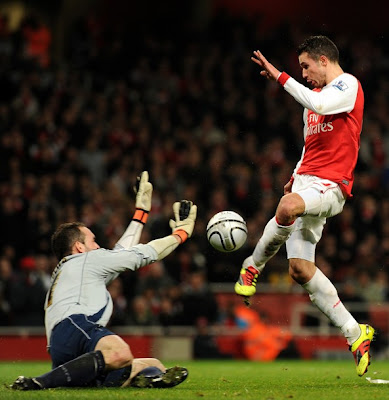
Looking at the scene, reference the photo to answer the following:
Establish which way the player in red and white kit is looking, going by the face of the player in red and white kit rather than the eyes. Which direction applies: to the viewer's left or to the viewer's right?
to the viewer's left

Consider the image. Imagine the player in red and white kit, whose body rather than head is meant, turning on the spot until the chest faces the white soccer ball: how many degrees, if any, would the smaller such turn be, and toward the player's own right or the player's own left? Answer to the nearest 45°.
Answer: approximately 45° to the player's own right

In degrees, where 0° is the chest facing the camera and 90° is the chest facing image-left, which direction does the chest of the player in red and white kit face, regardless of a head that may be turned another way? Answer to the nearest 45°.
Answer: approximately 45°

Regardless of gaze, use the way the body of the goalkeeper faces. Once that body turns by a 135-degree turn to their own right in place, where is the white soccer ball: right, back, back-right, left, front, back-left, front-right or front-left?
back

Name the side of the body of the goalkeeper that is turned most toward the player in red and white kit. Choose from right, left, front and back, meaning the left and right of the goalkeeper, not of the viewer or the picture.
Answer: front

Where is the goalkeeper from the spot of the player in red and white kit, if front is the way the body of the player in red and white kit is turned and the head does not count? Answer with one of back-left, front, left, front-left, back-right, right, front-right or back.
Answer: front

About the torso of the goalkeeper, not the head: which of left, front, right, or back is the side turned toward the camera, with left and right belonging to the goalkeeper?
right

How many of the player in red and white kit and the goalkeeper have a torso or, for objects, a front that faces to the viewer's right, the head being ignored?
1
